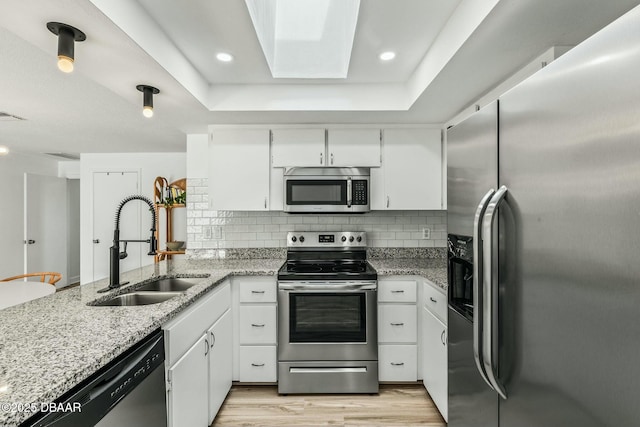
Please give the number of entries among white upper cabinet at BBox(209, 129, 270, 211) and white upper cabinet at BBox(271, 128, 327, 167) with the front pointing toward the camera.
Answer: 2

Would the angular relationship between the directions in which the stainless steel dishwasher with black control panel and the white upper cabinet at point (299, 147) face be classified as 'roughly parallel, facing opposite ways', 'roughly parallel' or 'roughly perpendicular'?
roughly perpendicular

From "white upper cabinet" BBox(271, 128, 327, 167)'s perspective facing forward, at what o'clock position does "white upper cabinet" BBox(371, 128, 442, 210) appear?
"white upper cabinet" BBox(371, 128, 442, 210) is roughly at 9 o'clock from "white upper cabinet" BBox(271, 128, 327, 167).

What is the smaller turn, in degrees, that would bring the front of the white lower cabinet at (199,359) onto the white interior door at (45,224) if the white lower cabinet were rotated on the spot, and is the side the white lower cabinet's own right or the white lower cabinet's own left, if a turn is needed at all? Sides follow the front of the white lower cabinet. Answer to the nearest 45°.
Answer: approximately 180°

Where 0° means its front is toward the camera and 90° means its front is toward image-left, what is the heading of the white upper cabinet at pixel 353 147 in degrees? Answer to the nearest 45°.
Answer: approximately 0°

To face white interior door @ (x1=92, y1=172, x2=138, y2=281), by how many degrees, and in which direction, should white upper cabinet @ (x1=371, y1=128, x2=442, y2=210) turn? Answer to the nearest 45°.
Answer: approximately 90° to its right

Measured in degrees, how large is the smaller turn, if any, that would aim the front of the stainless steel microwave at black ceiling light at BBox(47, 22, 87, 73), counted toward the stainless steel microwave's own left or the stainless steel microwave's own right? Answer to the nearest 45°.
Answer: approximately 45° to the stainless steel microwave's own right
